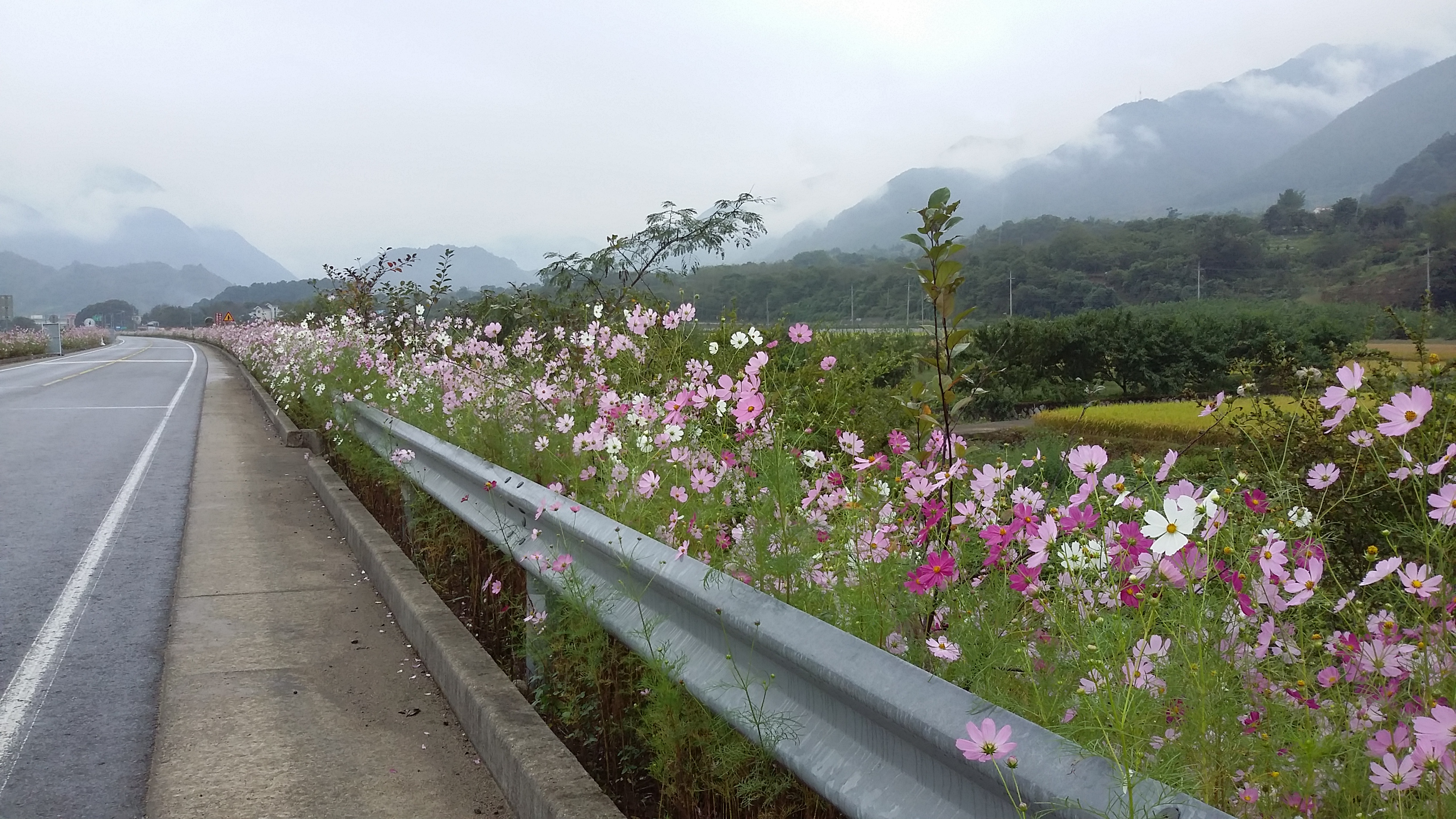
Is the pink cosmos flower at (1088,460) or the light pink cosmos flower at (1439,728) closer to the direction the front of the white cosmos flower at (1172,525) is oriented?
the light pink cosmos flower

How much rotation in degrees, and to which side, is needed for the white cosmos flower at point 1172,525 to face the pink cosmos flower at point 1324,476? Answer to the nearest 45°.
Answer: approximately 135° to its left

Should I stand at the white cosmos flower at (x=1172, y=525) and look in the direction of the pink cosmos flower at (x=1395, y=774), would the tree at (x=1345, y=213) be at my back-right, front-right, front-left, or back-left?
back-left

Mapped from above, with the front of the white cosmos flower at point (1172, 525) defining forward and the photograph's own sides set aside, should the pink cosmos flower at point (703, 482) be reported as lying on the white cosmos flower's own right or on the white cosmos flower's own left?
on the white cosmos flower's own right

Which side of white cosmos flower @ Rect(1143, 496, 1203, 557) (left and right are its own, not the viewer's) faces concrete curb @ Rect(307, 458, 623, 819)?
right

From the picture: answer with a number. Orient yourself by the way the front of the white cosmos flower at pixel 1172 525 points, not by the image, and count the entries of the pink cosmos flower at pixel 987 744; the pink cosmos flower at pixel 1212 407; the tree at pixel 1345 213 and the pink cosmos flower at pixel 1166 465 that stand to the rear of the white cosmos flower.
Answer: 3

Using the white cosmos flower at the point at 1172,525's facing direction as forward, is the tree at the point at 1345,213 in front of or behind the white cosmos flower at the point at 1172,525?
behind

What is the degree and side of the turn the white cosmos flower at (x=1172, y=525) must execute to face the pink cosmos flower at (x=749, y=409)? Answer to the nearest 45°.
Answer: approximately 135° to its right

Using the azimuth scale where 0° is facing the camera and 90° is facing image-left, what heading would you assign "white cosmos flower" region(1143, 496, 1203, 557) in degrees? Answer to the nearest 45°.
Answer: approximately 0°

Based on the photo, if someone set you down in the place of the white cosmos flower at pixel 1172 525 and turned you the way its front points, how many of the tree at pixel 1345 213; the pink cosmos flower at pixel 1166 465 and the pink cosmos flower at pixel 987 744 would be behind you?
2

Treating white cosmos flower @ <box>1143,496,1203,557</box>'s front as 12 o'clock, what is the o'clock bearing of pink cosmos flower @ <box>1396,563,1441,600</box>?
The pink cosmos flower is roughly at 8 o'clock from the white cosmos flower.

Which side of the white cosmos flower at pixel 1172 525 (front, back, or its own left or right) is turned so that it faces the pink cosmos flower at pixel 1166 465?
back
